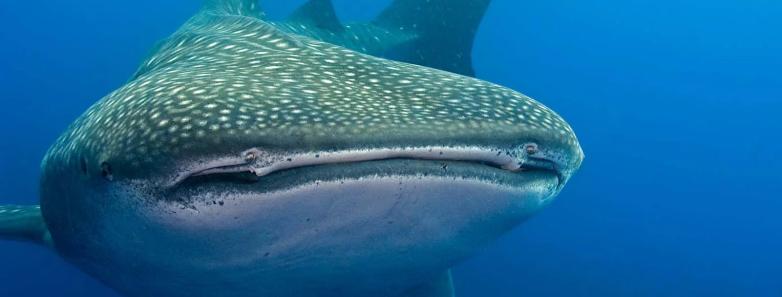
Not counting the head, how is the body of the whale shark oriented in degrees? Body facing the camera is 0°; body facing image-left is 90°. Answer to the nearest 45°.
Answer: approximately 315°
